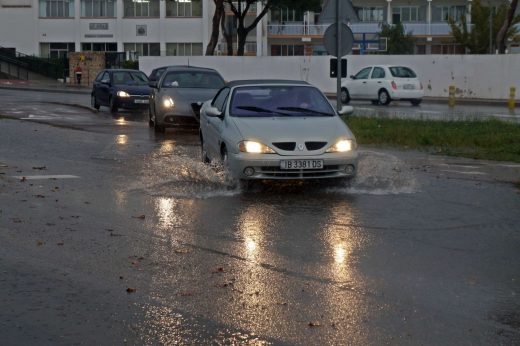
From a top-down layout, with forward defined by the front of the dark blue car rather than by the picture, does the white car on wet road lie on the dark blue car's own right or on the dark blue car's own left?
on the dark blue car's own left

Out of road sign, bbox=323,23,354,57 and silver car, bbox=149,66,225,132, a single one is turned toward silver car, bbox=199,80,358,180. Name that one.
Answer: silver car, bbox=149,66,225,132

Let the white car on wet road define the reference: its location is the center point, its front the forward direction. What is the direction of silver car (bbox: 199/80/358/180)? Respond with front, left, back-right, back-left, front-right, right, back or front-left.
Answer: back-left

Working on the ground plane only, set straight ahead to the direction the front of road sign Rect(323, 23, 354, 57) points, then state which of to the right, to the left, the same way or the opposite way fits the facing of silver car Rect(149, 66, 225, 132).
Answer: the opposite way

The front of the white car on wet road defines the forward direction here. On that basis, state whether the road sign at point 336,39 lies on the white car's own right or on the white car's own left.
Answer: on the white car's own left

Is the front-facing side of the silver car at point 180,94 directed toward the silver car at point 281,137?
yes

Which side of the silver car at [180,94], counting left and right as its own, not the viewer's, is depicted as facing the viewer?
front

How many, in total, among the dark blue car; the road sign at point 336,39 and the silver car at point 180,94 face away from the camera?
1

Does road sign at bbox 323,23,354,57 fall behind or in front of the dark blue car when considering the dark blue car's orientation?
in front

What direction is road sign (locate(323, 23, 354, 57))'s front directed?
away from the camera
